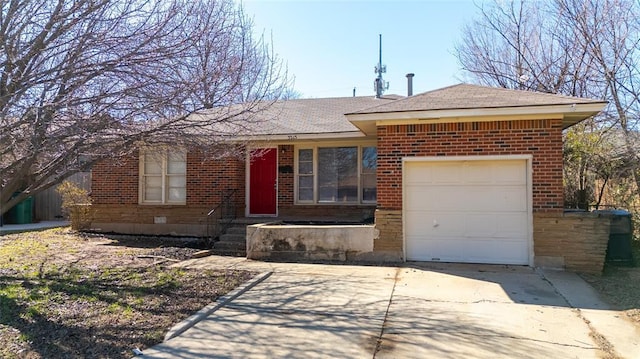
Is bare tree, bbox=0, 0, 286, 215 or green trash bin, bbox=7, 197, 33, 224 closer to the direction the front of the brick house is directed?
the bare tree

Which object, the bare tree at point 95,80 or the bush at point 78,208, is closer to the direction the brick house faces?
the bare tree

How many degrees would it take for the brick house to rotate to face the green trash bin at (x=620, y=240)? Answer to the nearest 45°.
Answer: approximately 90° to its left

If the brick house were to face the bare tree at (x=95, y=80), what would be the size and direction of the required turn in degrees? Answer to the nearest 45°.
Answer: approximately 45° to its right

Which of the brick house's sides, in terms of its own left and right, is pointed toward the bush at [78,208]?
right

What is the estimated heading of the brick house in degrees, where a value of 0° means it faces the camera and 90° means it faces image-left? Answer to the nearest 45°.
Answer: approximately 0°

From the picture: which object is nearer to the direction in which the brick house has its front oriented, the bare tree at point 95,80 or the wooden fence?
the bare tree
